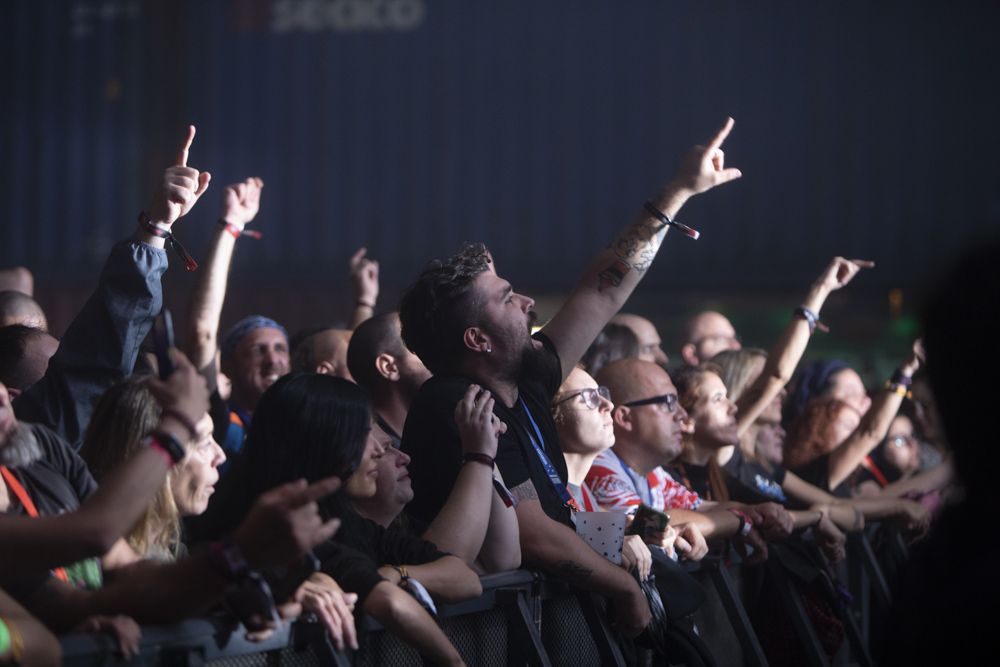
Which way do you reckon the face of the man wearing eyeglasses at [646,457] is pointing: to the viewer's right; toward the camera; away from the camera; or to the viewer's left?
to the viewer's right

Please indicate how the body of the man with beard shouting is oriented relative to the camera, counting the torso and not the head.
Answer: to the viewer's right

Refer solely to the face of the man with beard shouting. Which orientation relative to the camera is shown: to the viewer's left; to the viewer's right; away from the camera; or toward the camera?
to the viewer's right

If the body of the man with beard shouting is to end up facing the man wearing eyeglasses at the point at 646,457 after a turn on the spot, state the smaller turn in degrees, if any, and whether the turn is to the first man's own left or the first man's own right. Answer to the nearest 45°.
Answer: approximately 45° to the first man's own left
